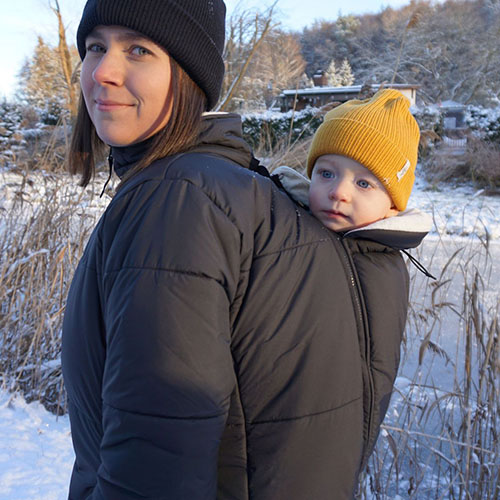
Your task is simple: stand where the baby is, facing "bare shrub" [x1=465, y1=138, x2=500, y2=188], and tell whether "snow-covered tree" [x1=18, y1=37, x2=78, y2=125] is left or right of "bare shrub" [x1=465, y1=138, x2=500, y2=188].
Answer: left

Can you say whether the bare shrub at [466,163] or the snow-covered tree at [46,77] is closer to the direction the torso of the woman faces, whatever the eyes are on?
the snow-covered tree
